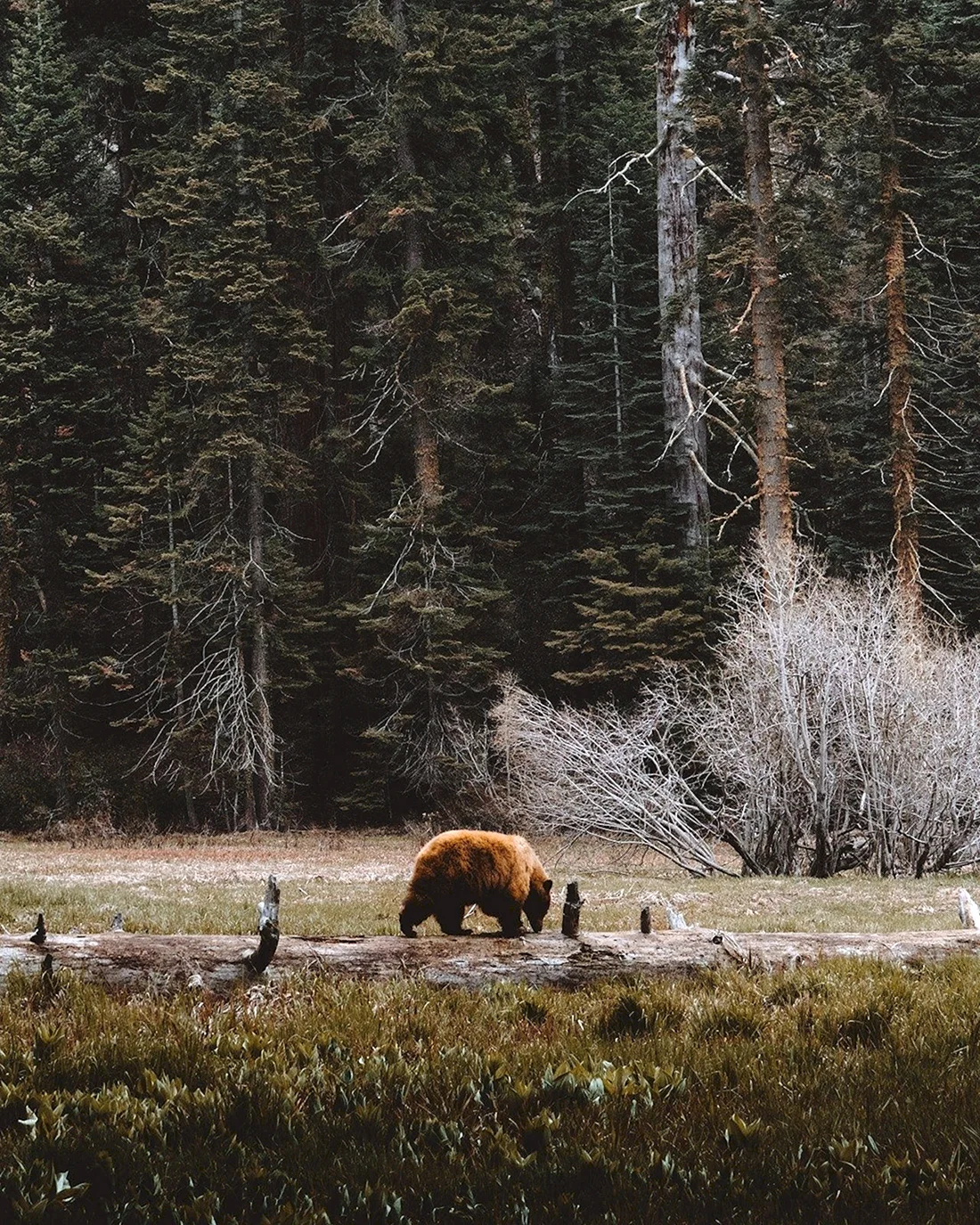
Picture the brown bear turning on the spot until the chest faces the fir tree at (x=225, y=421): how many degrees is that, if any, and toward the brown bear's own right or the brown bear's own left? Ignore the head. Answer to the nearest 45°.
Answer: approximately 90° to the brown bear's own left

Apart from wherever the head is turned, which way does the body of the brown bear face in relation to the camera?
to the viewer's right

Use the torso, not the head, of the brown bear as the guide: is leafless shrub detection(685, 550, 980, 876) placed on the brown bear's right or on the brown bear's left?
on the brown bear's left

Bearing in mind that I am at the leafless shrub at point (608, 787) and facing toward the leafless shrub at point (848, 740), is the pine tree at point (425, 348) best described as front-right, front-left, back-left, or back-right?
back-left

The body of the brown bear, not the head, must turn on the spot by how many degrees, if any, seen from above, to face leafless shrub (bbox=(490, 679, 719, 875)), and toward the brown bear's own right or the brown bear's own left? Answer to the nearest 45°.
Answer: approximately 90° to the brown bear's own left
